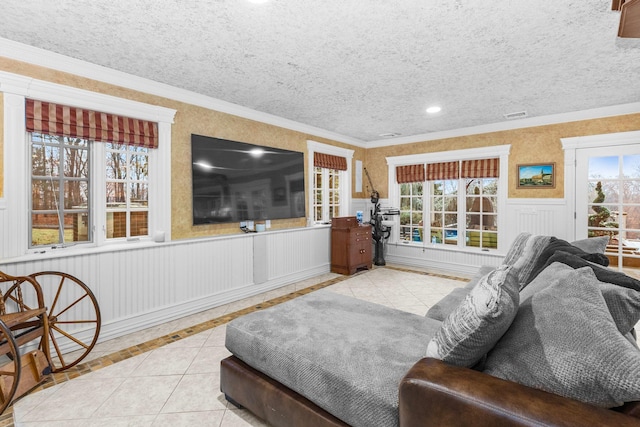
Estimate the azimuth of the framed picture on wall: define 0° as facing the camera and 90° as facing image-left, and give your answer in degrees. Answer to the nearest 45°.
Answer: approximately 0°

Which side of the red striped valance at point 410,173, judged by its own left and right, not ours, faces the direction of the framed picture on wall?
left

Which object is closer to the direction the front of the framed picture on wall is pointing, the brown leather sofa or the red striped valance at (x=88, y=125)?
the brown leather sofa

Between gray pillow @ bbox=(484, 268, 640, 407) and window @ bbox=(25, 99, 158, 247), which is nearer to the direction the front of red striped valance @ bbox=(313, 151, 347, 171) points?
the gray pillow

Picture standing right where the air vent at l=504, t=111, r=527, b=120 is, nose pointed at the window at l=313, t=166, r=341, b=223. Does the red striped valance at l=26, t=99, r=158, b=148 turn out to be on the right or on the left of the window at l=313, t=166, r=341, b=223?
left

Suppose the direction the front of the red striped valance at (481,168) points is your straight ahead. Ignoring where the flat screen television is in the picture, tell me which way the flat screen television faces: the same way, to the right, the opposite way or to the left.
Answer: to the left

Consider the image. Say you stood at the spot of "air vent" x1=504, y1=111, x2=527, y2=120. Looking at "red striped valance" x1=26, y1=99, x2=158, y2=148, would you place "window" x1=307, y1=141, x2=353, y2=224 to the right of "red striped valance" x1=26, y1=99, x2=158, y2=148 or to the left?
right

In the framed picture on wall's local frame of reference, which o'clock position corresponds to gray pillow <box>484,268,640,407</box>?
The gray pillow is roughly at 12 o'clock from the framed picture on wall.
